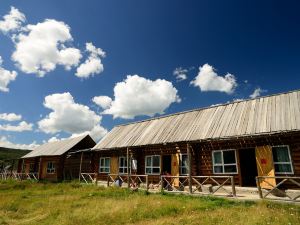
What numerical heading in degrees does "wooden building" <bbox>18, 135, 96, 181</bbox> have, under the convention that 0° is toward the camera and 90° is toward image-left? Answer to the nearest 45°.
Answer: approximately 45°
